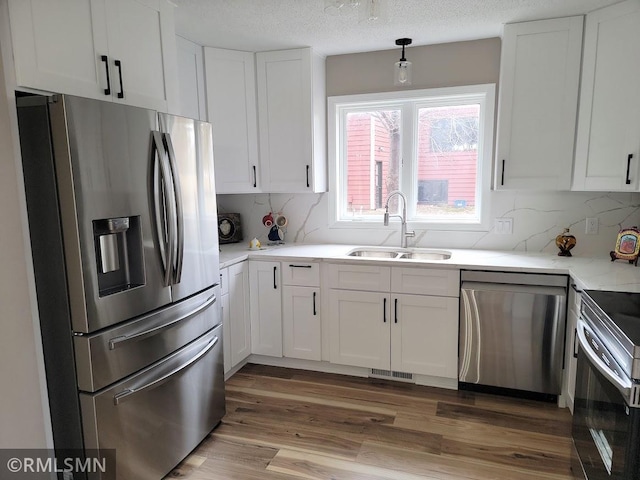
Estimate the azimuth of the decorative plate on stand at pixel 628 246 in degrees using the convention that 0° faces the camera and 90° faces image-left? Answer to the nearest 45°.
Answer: approximately 45°

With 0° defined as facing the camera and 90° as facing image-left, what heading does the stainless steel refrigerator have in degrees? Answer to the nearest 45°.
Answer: approximately 315°

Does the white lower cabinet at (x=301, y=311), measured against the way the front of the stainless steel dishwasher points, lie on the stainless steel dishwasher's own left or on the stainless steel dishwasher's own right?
on the stainless steel dishwasher's own right

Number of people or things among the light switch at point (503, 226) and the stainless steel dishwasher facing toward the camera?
2

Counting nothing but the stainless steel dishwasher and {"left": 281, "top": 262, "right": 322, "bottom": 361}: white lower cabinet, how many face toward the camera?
2

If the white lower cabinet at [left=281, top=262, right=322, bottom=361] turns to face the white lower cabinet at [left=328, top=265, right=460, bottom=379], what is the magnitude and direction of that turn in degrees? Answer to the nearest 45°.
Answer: approximately 90° to its left

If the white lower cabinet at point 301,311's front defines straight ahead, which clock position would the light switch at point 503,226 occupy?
The light switch is roughly at 9 o'clock from the white lower cabinet.

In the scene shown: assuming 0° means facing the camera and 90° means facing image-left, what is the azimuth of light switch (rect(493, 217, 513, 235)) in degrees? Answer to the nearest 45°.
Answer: approximately 0°

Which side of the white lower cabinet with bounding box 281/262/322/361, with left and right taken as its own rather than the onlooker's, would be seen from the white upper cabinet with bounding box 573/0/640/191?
left
